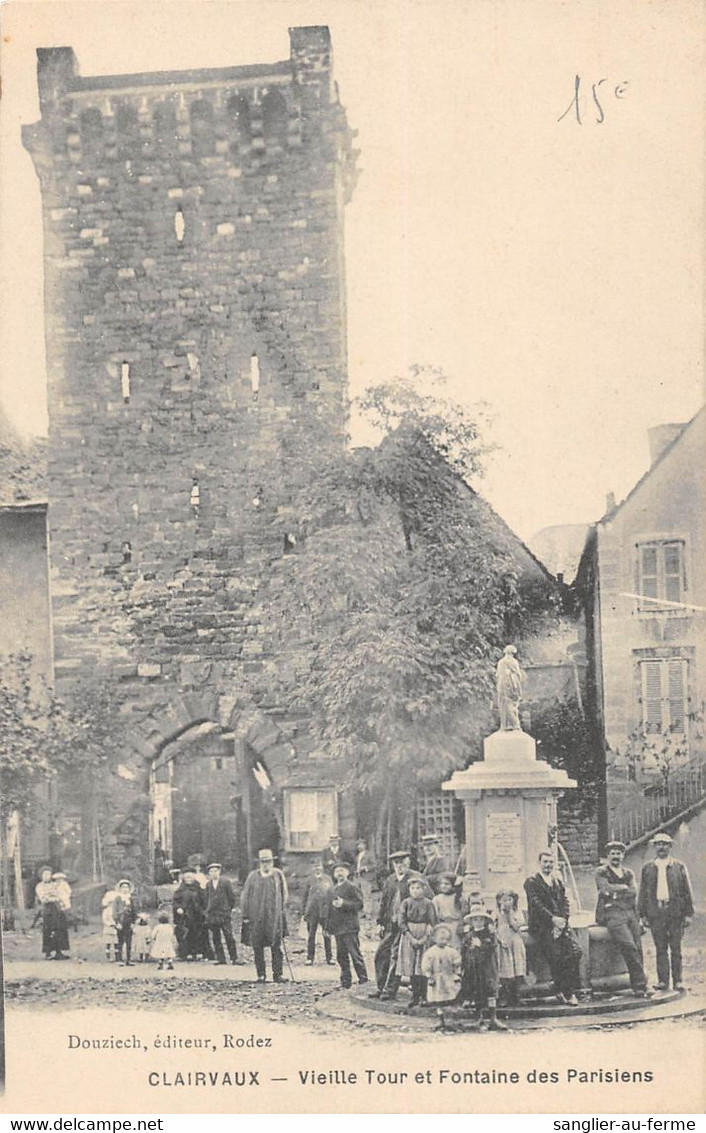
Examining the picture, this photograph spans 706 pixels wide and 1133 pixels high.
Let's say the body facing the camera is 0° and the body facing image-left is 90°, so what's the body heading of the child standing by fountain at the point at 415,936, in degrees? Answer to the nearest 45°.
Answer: approximately 0°

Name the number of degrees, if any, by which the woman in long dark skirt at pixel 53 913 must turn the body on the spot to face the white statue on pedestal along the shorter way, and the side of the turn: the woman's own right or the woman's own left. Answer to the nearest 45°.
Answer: approximately 90° to the woman's own left

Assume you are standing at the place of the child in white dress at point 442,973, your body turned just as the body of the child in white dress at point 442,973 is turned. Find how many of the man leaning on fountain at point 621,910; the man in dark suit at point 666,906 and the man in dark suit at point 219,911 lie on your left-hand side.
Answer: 2

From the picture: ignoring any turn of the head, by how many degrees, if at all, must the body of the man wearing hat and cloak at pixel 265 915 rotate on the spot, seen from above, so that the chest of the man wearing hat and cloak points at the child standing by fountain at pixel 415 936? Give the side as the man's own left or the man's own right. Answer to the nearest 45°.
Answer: approximately 45° to the man's own left

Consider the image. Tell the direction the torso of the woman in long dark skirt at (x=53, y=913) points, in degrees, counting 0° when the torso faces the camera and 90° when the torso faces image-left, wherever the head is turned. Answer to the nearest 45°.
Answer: approximately 0°

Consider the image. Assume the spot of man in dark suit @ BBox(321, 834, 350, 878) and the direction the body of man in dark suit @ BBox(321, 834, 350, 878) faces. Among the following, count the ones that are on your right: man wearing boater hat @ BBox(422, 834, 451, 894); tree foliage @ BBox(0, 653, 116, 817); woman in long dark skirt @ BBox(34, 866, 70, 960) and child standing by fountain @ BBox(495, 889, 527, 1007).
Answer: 2

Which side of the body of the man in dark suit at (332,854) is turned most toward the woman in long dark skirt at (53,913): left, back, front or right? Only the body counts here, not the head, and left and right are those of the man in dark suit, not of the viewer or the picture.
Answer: right
